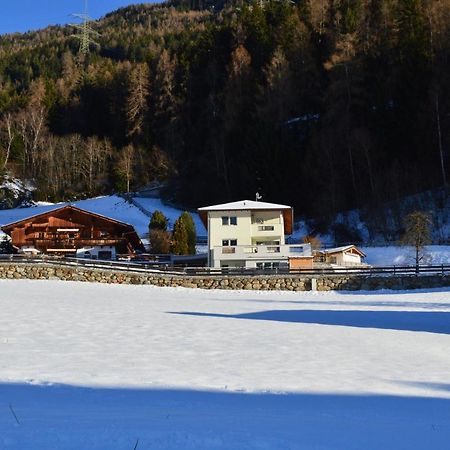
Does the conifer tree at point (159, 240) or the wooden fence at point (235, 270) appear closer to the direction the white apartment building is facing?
the wooden fence

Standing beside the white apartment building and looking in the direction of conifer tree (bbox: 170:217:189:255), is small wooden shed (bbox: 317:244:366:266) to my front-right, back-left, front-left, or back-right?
back-right

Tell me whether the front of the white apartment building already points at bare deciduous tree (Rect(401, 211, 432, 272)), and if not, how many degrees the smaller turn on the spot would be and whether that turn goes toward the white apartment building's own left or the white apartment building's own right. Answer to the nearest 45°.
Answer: approximately 90° to the white apartment building's own left

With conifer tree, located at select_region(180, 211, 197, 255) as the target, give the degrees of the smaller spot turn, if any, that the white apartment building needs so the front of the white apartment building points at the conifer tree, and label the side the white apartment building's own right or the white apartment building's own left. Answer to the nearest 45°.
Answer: approximately 135° to the white apartment building's own right

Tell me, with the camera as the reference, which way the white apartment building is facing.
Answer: facing the viewer

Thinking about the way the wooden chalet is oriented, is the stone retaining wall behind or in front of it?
in front

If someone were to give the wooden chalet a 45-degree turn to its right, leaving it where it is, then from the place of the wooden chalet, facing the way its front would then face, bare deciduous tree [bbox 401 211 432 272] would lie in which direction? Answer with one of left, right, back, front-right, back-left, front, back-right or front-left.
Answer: left

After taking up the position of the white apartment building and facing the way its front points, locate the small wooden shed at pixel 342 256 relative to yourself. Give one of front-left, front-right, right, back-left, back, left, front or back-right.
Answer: left

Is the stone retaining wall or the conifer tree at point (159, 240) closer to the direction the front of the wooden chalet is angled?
the stone retaining wall

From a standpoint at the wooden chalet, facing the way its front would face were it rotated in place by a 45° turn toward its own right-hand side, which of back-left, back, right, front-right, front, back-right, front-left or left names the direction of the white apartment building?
left

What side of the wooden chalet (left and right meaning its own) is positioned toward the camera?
front

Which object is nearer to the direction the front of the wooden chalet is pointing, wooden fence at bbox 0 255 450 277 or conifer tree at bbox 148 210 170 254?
the wooden fence
